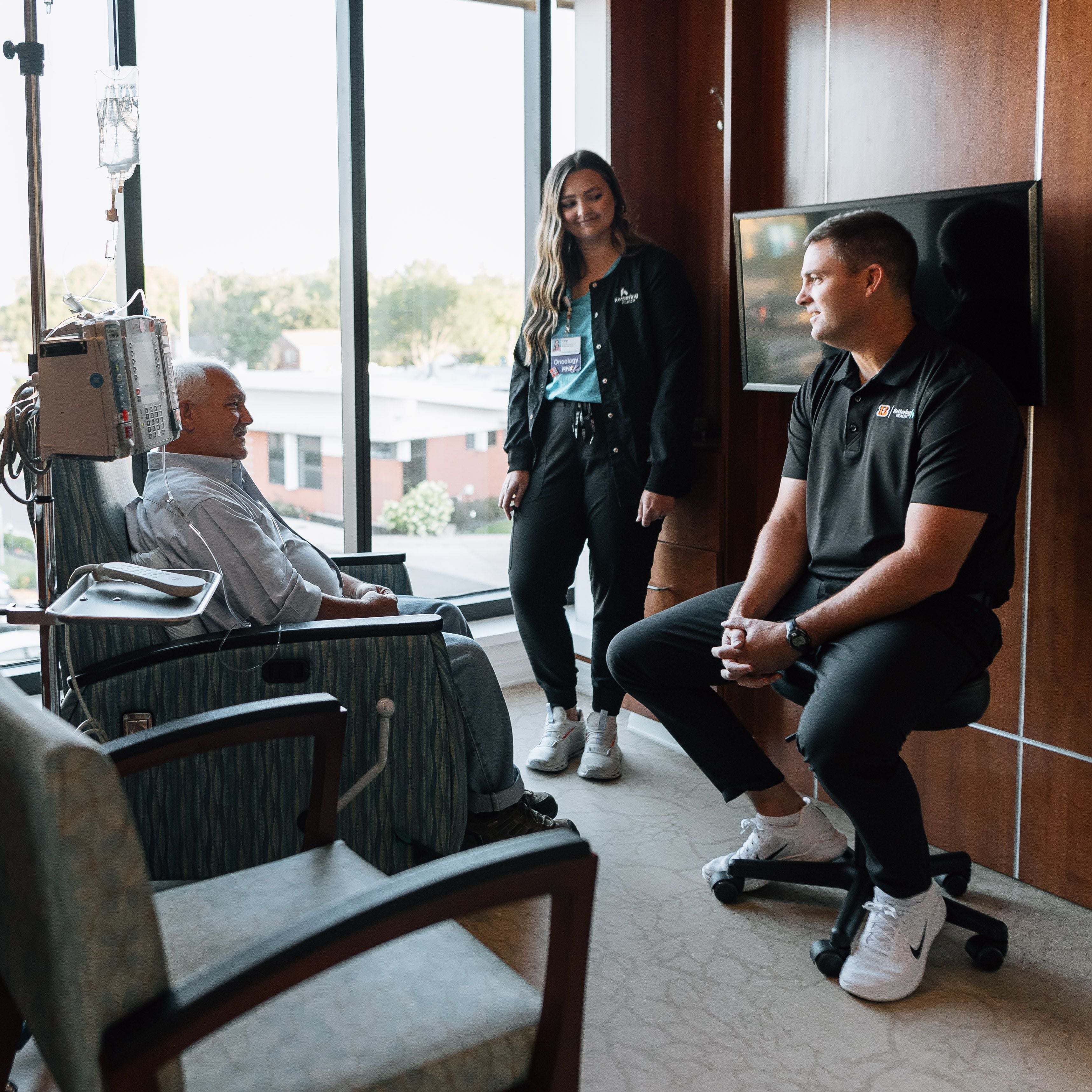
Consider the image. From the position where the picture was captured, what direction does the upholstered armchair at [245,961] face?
facing away from the viewer and to the right of the viewer

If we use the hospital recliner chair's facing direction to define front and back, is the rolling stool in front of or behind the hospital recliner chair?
in front

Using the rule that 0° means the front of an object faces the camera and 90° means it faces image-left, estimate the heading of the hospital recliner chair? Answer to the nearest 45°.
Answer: approximately 270°

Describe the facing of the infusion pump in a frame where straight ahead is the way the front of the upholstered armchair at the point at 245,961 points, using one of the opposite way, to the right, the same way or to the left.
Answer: to the right

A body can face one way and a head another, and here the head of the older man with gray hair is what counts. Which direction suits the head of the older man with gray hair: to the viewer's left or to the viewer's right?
to the viewer's right

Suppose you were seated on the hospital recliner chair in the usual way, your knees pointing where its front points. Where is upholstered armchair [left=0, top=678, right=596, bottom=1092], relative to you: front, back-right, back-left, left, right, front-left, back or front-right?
right

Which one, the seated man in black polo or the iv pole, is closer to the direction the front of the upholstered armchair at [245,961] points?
the seated man in black polo

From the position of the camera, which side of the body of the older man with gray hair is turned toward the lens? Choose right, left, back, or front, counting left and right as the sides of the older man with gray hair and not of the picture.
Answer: right

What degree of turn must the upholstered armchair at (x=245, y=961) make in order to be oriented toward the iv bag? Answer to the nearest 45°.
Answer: approximately 45° to its left

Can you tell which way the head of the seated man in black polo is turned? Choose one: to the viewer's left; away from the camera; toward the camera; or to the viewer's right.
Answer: to the viewer's left
